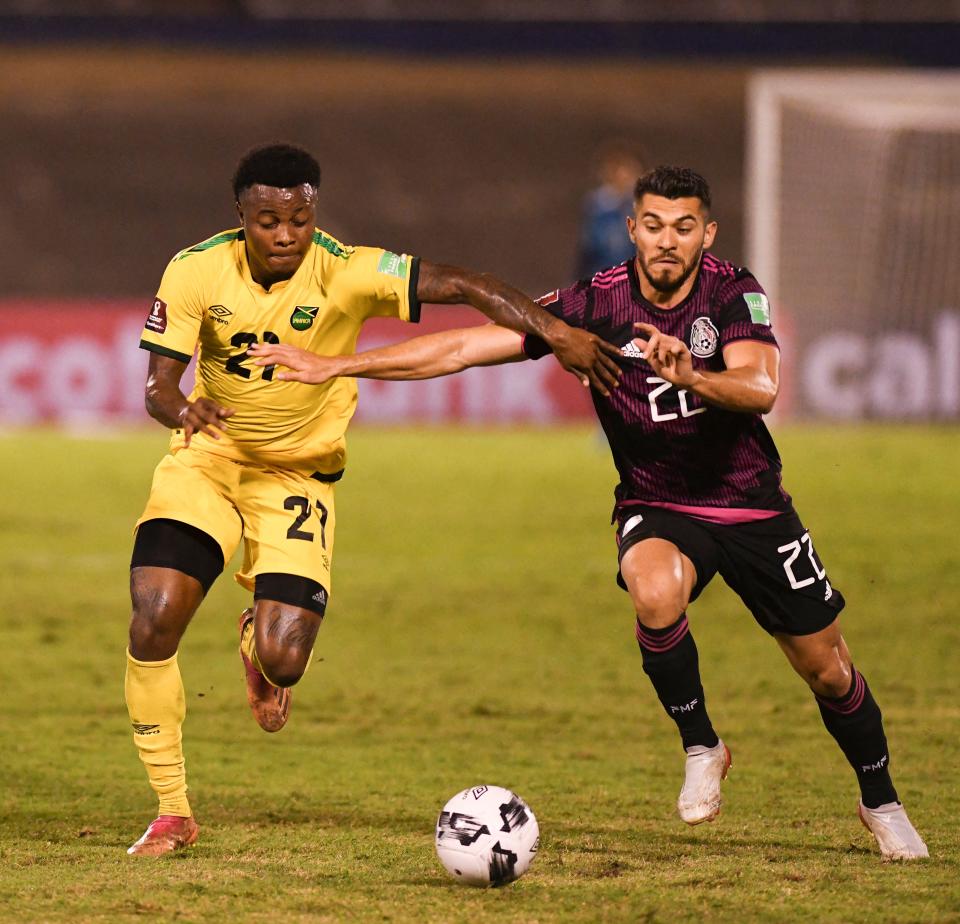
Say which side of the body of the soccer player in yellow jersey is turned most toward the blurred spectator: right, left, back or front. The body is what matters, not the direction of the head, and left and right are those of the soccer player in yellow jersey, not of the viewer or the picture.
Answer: back

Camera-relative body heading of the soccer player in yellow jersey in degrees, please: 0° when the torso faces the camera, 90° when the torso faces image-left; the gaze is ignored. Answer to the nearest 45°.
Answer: approximately 0°

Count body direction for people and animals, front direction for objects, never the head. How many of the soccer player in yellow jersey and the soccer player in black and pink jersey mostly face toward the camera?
2

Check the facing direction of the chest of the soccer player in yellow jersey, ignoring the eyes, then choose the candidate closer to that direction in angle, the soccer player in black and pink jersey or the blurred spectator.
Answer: the soccer player in black and pink jersey

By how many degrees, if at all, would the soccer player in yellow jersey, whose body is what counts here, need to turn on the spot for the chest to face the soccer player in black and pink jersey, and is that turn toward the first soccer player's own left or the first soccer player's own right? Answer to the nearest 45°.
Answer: approximately 90° to the first soccer player's own left

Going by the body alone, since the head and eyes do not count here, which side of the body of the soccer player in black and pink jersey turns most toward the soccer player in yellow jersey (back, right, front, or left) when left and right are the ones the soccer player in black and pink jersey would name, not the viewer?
right

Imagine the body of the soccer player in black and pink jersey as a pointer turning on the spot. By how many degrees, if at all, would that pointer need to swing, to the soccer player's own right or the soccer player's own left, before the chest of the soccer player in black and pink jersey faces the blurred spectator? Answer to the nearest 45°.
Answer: approximately 180°

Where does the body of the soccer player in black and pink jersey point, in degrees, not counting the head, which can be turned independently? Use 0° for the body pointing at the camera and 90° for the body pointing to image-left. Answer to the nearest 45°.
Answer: approximately 0°
